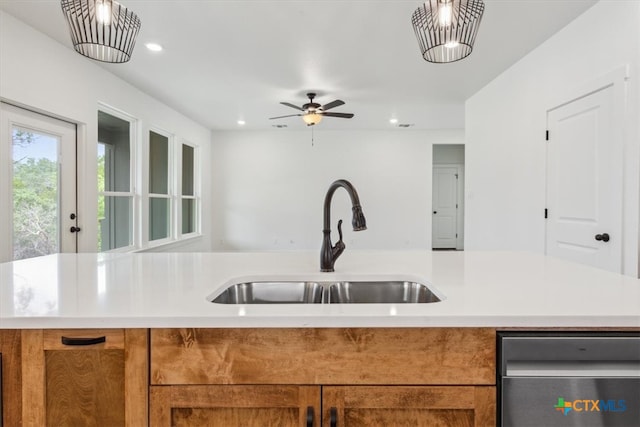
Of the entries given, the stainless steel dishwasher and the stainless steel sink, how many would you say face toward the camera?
2

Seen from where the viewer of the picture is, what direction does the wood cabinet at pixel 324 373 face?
facing the viewer

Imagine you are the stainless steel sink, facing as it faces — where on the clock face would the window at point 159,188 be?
The window is roughly at 5 o'clock from the stainless steel sink.

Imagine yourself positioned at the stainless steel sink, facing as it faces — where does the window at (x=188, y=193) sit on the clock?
The window is roughly at 5 o'clock from the stainless steel sink.

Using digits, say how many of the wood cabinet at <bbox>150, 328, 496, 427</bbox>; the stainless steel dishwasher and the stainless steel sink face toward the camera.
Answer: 3

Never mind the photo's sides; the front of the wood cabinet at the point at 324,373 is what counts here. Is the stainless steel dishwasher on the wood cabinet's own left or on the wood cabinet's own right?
on the wood cabinet's own left

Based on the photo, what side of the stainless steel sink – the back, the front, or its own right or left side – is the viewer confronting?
front

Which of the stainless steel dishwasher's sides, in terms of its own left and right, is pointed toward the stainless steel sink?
right

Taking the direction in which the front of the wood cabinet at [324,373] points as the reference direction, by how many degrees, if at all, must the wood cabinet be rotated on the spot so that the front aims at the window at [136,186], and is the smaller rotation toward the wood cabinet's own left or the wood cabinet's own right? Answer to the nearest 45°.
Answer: approximately 135° to the wood cabinet's own right
